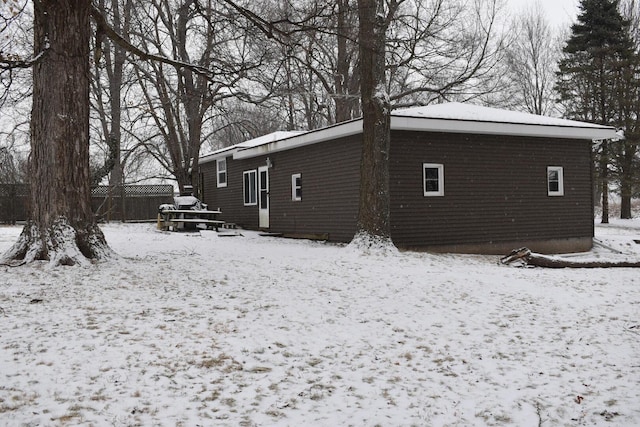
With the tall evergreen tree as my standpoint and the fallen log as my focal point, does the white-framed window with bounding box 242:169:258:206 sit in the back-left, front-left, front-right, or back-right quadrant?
front-right

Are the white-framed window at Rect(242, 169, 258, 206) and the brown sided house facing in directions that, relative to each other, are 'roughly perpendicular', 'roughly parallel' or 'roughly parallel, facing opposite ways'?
roughly parallel

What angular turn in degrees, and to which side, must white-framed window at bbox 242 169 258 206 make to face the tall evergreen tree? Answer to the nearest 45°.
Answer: approximately 135° to its left

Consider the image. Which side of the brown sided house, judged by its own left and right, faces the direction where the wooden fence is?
right

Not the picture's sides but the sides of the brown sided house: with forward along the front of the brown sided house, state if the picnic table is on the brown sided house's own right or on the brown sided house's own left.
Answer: on the brown sided house's own right

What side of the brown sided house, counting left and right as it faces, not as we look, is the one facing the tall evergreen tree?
back

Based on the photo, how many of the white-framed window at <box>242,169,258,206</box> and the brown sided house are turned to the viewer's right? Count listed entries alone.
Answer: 0

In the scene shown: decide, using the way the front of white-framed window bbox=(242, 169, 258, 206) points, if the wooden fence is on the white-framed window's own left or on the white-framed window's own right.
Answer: on the white-framed window's own right

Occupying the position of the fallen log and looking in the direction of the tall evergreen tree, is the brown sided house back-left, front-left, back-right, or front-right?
front-left

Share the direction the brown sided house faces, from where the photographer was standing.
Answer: facing the viewer and to the left of the viewer

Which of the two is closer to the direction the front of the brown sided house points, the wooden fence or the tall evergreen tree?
the wooden fence
